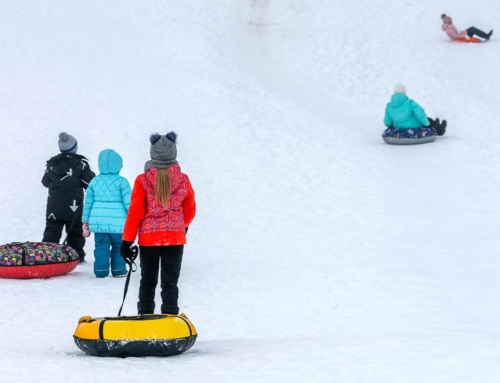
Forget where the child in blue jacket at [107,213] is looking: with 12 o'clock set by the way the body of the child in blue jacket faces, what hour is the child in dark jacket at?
The child in dark jacket is roughly at 11 o'clock from the child in blue jacket.

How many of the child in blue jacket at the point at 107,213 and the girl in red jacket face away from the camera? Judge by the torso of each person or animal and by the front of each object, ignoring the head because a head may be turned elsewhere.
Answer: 2

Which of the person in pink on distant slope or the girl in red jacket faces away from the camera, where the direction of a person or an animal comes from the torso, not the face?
the girl in red jacket

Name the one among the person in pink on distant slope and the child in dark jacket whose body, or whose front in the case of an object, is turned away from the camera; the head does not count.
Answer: the child in dark jacket

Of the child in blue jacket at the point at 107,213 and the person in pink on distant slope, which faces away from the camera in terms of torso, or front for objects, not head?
the child in blue jacket

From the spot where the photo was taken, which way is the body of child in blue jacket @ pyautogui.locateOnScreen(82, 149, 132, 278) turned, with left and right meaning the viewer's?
facing away from the viewer

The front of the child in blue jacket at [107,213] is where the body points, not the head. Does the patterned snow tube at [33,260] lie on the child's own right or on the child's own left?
on the child's own left

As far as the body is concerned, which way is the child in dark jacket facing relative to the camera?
away from the camera

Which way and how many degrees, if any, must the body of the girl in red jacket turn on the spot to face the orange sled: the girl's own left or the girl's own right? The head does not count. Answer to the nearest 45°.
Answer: approximately 45° to the girl's own right

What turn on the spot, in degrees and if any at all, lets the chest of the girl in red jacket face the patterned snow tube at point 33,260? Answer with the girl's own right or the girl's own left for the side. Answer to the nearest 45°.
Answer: approximately 45° to the girl's own left

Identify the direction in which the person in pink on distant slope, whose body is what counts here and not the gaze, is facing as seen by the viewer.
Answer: to the viewer's right

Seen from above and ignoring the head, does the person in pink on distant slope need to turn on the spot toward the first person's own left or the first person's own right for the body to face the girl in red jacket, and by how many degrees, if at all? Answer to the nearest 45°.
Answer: approximately 90° to the first person's own right

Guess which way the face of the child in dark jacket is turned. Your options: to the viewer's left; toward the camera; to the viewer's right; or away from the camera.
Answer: away from the camera

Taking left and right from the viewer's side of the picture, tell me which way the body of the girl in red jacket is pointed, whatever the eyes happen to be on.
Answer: facing away from the viewer
